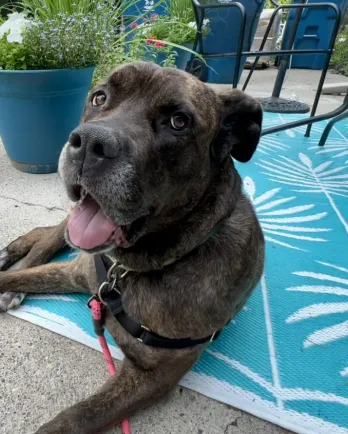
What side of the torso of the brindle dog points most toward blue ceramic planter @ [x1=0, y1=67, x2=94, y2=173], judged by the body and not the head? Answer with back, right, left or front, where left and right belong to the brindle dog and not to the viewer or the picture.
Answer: right

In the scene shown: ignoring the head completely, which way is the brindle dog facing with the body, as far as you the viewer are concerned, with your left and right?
facing the viewer and to the left of the viewer

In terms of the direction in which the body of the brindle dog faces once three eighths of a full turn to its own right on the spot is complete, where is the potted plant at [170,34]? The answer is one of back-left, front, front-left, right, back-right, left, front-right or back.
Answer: front
